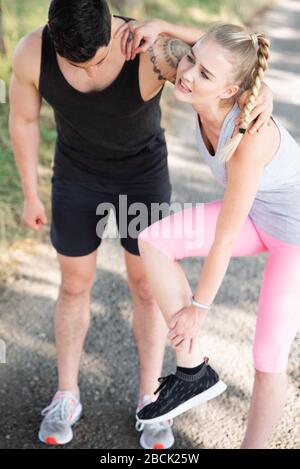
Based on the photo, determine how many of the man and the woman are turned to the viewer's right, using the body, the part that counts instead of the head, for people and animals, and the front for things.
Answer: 0

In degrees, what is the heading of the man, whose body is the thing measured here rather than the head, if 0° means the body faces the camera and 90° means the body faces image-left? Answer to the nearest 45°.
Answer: approximately 0°

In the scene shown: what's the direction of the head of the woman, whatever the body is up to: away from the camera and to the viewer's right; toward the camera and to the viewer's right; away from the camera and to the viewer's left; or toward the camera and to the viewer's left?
toward the camera and to the viewer's left

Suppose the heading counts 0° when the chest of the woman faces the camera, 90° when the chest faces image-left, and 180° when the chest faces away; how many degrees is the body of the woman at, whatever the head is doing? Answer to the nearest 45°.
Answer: approximately 45°

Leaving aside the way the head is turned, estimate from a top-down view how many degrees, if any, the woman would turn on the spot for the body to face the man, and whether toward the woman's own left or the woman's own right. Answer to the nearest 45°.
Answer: approximately 90° to the woman's own right
